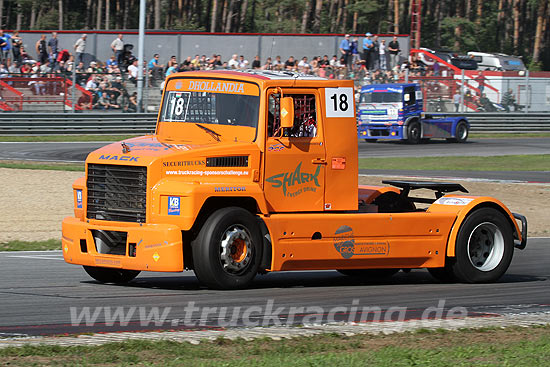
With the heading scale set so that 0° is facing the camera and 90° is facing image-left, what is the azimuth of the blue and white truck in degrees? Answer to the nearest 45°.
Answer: approximately 45°

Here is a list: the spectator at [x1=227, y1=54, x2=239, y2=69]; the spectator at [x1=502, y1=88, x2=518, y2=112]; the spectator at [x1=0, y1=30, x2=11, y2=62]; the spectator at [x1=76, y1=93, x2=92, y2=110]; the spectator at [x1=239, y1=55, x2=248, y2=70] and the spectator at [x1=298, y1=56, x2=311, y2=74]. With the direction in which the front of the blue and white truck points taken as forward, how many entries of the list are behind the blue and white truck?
1

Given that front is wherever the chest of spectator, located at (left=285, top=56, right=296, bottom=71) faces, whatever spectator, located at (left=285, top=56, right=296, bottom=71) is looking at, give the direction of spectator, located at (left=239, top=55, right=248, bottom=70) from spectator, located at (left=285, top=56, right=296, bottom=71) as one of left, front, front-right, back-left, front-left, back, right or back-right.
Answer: right

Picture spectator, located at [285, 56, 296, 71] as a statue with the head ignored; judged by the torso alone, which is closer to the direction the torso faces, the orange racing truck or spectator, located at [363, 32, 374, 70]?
the orange racing truck

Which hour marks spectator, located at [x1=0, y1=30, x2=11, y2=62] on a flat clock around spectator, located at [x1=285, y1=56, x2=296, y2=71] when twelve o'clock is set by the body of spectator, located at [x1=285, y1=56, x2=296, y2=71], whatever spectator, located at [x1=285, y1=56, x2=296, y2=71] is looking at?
spectator, located at [x1=0, y1=30, x2=11, y2=62] is roughly at 2 o'clock from spectator, located at [x1=285, y1=56, x2=296, y2=71].

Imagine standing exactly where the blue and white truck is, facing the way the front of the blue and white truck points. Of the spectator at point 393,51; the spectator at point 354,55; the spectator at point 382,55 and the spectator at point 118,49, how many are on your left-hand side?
0

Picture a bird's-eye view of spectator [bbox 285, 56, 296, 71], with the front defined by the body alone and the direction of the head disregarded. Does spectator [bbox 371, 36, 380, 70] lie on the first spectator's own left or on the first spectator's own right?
on the first spectator's own left

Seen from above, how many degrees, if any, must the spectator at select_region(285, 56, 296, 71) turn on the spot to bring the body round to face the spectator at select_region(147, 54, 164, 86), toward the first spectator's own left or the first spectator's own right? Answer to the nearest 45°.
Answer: approximately 45° to the first spectator's own right

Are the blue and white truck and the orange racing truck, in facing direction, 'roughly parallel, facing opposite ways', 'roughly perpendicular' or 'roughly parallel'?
roughly parallel

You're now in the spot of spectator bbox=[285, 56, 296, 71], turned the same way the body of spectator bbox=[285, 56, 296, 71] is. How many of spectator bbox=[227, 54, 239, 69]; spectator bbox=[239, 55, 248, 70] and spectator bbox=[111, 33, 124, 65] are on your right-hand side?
3

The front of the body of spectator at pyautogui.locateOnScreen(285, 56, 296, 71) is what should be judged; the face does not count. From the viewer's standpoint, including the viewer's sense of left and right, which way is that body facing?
facing the viewer

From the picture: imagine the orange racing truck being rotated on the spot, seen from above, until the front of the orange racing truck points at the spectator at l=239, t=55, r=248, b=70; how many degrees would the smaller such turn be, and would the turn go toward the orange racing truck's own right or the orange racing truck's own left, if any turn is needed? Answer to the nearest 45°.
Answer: approximately 135° to the orange racing truck's own right

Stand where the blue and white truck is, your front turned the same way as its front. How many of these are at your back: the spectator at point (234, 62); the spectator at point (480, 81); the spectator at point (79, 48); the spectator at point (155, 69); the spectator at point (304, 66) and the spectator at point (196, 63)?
1

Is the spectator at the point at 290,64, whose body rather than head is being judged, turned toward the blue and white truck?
no

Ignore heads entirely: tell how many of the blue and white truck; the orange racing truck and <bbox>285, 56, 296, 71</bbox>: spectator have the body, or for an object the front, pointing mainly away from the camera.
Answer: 0

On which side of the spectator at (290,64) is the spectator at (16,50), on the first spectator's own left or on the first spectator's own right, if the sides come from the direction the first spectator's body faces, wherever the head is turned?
on the first spectator's own right

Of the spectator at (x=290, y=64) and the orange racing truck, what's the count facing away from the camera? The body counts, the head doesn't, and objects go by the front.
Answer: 0

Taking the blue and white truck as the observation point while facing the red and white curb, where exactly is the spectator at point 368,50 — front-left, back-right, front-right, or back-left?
back-right

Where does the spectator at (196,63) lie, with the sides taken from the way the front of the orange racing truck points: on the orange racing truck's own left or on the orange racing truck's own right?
on the orange racing truck's own right
